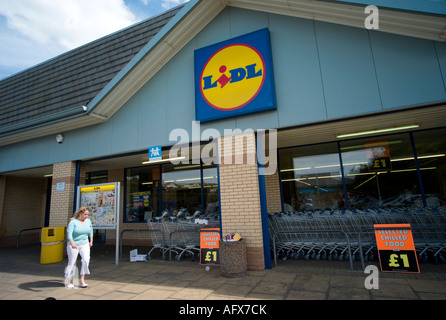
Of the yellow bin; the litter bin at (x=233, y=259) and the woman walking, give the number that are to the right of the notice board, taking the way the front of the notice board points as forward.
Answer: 1

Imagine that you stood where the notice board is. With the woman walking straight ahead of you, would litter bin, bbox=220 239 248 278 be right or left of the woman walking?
left

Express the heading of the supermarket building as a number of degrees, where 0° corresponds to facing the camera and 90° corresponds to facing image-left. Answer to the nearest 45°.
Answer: approximately 45°

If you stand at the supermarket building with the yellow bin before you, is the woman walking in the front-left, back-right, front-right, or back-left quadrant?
front-left

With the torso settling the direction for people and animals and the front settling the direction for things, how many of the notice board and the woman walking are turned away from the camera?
0

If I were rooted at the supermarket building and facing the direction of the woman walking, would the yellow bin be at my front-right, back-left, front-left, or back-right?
front-right

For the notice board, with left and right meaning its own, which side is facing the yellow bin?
right

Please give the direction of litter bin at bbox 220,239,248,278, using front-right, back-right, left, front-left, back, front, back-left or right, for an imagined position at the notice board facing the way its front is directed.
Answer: left

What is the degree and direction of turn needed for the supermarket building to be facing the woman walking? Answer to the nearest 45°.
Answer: approximately 45° to its right

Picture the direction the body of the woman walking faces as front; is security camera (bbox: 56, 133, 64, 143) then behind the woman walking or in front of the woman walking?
behind

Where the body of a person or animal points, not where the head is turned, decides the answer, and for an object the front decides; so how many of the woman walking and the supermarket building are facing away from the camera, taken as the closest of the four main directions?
0

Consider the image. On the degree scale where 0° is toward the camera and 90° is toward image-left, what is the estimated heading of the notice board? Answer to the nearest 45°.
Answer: approximately 45°
